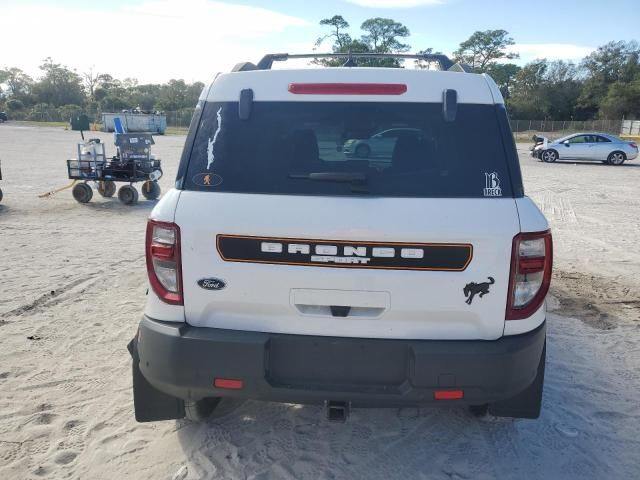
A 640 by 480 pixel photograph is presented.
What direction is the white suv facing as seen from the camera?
away from the camera

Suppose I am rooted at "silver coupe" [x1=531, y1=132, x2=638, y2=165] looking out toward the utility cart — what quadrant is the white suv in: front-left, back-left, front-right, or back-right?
front-left

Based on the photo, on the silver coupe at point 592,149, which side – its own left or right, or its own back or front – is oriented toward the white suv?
left

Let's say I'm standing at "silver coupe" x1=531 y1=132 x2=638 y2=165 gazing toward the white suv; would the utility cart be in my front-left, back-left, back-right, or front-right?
front-right

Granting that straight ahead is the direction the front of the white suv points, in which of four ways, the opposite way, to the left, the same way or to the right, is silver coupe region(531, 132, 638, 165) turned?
to the left

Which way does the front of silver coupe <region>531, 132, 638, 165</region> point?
to the viewer's left

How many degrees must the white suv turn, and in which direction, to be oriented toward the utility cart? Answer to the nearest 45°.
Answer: approximately 45° to its left

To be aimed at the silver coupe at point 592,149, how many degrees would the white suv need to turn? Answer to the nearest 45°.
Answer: approximately 45° to its right

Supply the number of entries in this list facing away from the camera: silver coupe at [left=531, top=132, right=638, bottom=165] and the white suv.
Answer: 1

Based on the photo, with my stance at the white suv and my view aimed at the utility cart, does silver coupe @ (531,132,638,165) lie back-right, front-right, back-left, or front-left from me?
front-right

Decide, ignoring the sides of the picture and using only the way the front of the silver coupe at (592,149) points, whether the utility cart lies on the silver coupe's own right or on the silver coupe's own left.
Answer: on the silver coupe's own left
